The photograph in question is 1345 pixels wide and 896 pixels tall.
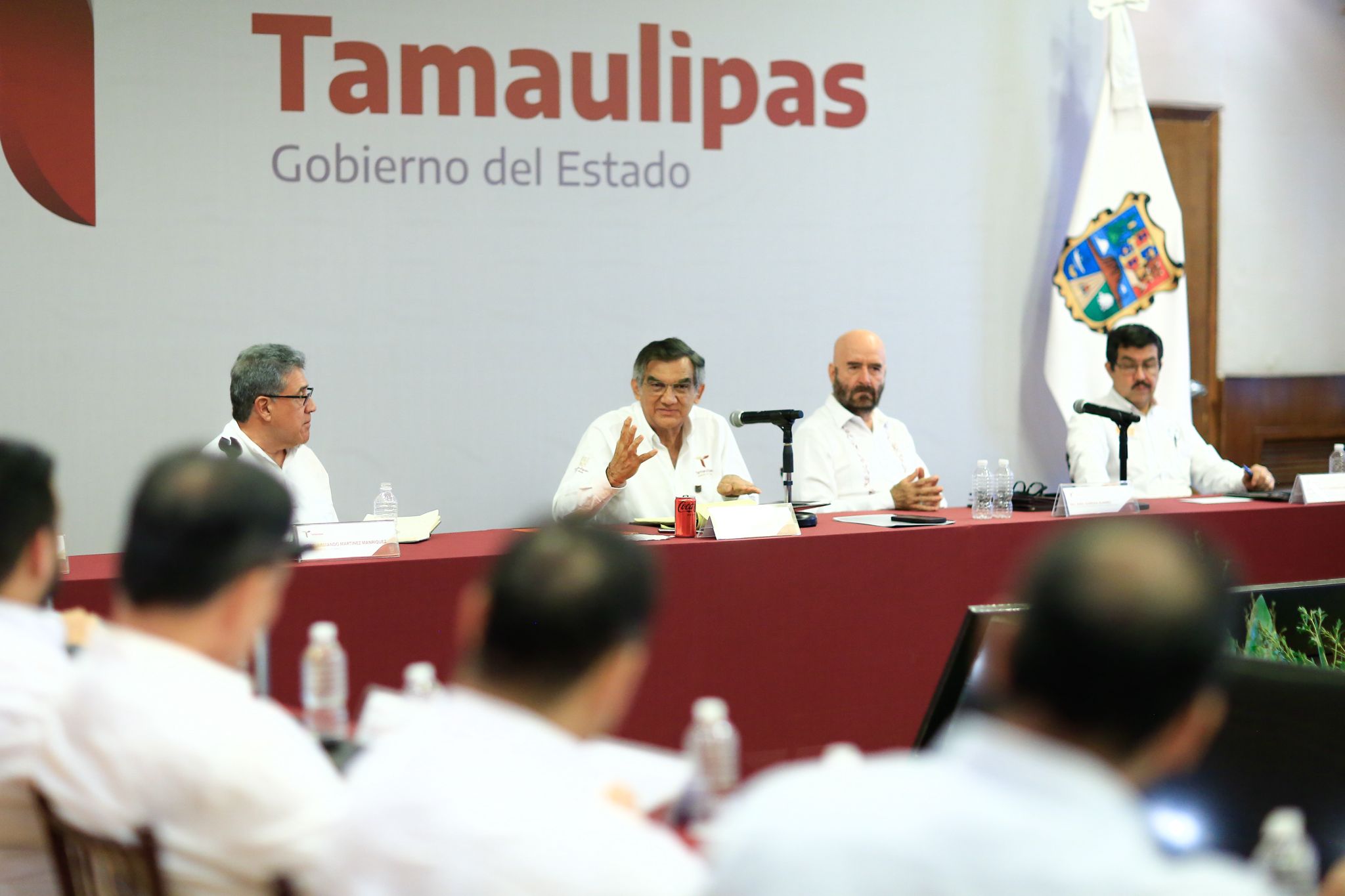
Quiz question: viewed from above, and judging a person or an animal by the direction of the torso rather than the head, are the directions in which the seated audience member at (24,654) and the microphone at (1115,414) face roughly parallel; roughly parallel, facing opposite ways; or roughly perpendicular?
roughly perpendicular

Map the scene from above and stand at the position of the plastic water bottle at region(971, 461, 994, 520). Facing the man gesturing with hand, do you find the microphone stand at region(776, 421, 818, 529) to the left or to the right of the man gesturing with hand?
left

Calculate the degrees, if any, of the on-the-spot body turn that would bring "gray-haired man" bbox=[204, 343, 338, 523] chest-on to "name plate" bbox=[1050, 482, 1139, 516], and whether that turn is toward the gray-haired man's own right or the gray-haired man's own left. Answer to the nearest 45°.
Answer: approximately 45° to the gray-haired man's own left

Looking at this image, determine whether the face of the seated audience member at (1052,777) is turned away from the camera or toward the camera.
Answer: away from the camera

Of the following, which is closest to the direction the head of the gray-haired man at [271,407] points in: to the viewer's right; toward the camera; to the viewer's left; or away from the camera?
to the viewer's right

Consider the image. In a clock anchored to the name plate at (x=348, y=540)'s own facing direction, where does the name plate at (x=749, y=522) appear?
the name plate at (x=749, y=522) is roughly at 9 o'clock from the name plate at (x=348, y=540).

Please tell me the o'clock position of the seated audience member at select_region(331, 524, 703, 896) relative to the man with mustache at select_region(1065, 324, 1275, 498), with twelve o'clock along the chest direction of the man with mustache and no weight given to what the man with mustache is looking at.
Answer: The seated audience member is roughly at 12 o'clock from the man with mustache.

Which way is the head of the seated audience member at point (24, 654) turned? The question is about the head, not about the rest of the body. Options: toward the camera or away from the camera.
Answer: away from the camera

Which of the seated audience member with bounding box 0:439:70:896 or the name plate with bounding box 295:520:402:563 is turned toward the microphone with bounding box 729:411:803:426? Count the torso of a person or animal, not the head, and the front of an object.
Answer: the seated audience member

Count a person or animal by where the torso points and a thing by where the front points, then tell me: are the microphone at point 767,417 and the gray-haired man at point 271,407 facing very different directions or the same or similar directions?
very different directions

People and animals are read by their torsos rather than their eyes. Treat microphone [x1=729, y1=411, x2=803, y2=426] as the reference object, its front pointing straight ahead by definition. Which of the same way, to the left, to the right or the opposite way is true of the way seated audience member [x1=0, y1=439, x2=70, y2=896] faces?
to the right

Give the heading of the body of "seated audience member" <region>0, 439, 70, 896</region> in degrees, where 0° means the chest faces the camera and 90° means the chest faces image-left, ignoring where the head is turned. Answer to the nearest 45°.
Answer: approximately 225°

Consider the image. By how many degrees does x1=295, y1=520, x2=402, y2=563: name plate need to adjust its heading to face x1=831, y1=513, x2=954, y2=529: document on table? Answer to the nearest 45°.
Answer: approximately 90° to its left

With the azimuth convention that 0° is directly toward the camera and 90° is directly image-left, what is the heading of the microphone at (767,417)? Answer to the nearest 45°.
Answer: approximately 90°

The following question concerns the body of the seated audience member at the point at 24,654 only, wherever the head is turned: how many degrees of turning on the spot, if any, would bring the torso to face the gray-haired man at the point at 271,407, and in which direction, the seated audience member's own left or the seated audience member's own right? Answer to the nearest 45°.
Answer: approximately 45° to the seated audience member's own left

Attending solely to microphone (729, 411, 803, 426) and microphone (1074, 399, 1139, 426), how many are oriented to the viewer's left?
2

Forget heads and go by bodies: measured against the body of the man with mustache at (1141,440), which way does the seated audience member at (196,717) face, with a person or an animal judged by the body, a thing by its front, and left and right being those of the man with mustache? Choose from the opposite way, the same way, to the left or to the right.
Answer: the opposite way
